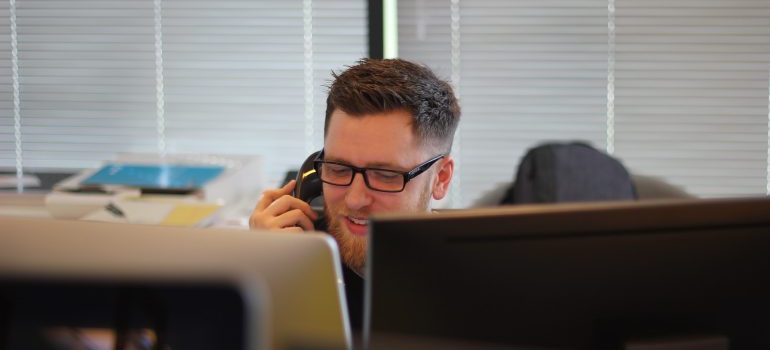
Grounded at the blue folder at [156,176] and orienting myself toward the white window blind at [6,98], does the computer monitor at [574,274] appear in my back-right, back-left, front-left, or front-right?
back-left

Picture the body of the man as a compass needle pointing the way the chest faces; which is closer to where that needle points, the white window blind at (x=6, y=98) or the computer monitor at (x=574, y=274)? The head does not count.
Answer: the computer monitor

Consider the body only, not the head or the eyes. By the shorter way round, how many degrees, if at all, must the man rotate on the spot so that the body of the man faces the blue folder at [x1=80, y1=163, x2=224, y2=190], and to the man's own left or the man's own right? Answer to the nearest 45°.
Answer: approximately 90° to the man's own right

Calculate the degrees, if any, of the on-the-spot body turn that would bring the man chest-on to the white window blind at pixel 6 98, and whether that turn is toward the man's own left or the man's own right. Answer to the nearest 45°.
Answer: approximately 90° to the man's own right

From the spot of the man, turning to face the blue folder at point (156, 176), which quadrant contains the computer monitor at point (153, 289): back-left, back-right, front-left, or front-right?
back-left

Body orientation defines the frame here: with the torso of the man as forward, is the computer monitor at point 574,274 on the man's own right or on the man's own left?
on the man's own left

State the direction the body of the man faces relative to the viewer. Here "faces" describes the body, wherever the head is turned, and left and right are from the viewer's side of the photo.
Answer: facing the viewer and to the left of the viewer
